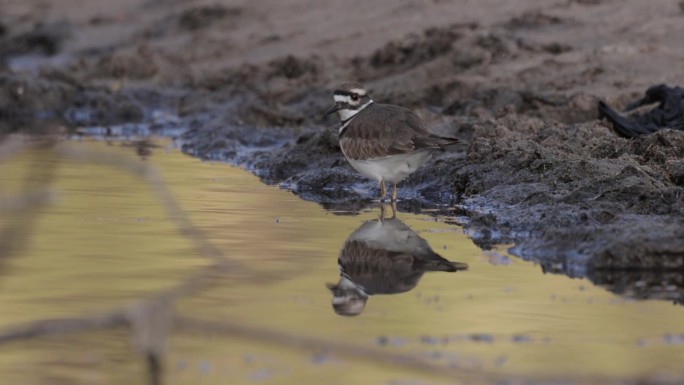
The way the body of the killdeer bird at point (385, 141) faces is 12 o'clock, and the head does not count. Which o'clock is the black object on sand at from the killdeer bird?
The black object on sand is roughly at 5 o'clock from the killdeer bird.

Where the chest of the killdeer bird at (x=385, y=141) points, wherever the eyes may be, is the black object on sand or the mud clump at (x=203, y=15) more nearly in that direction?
the mud clump

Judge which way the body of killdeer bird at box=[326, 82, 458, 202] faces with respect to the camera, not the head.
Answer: to the viewer's left

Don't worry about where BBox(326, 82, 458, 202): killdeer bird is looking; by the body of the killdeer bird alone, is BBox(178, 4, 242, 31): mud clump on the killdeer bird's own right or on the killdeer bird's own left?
on the killdeer bird's own right
